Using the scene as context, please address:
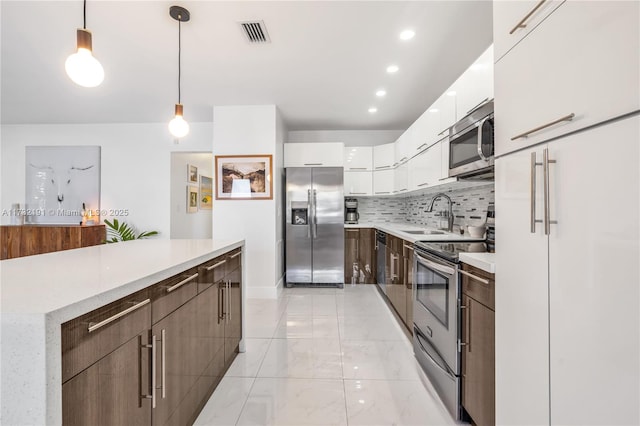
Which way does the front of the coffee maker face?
toward the camera

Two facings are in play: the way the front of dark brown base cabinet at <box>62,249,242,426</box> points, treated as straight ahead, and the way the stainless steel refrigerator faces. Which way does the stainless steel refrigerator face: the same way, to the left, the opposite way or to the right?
to the right

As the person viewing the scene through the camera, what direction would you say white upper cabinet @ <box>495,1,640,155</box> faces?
facing the viewer and to the left of the viewer

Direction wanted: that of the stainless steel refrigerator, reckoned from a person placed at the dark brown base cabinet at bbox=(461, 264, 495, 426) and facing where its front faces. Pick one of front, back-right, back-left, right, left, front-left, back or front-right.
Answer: right

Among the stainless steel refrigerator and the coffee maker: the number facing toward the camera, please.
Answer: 2

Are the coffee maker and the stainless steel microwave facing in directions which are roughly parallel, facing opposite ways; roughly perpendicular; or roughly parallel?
roughly perpendicular

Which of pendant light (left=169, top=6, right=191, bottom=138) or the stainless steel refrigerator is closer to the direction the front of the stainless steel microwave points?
the pendant light

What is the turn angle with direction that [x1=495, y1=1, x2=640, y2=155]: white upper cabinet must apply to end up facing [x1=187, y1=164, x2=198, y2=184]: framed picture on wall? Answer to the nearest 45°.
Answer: approximately 45° to its right

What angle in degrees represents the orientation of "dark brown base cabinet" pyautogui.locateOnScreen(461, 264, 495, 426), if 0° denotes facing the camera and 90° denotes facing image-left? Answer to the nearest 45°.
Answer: approximately 45°

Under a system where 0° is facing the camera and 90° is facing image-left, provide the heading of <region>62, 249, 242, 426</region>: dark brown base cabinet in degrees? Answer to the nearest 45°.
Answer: approximately 315°

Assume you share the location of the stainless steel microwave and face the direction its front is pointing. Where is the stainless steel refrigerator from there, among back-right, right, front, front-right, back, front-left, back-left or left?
right

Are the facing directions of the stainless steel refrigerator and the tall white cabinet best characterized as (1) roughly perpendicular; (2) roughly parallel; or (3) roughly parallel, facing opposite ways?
roughly perpendicular

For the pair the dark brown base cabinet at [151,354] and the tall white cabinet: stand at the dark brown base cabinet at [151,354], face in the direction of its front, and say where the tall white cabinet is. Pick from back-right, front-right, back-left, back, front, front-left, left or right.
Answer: front

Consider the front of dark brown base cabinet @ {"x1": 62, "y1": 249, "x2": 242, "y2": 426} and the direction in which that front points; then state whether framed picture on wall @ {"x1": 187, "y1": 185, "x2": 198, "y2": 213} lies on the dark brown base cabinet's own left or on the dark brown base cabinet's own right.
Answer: on the dark brown base cabinet's own left

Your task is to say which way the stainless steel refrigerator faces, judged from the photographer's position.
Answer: facing the viewer
